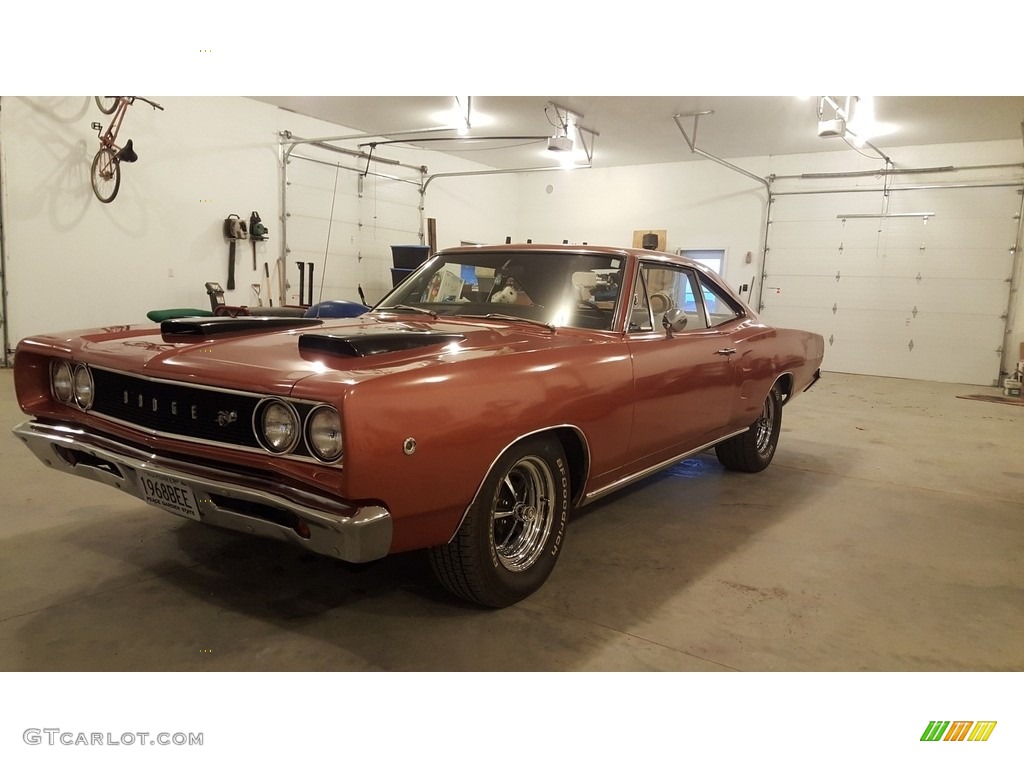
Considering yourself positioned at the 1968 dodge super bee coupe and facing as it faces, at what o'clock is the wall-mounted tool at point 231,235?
The wall-mounted tool is roughly at 4 o'clock from the 1968 dodge super bee coupe.

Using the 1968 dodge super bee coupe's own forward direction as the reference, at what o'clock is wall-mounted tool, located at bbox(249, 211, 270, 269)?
The wall-mounted tool is roughly at 4 o'clock from the 1968 dodge super bee coupe.

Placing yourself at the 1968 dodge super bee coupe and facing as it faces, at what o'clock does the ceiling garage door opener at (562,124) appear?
The ceiling garage door opener is roughly at 5 o'clock from the 1968 dodge super bee coupe.

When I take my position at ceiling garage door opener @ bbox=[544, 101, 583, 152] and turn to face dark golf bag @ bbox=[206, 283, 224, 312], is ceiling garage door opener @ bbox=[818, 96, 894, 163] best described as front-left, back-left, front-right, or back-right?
back-left

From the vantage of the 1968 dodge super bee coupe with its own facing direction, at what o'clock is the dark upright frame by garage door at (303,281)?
The dark upright frame by garage door is roughly at 4 o'clock from the 1968 dodge super bee coupe.

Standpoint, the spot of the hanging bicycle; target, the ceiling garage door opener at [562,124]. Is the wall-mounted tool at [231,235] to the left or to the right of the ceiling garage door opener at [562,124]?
left

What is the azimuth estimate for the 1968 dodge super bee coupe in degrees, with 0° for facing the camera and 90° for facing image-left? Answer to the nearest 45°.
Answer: approximately 45°

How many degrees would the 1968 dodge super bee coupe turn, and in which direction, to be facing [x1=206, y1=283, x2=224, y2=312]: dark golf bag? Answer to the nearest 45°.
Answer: approximately 135° to its right
